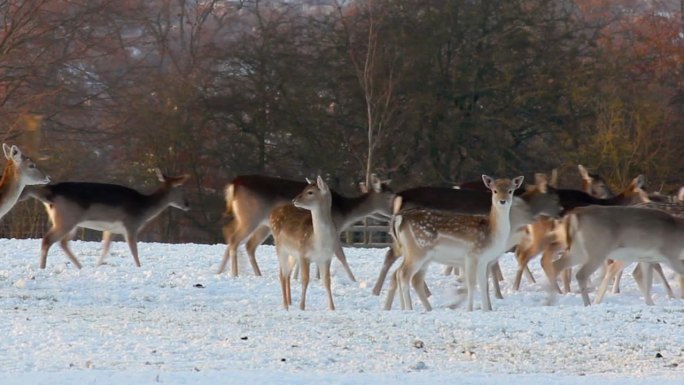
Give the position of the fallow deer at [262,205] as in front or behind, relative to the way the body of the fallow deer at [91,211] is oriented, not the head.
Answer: in front

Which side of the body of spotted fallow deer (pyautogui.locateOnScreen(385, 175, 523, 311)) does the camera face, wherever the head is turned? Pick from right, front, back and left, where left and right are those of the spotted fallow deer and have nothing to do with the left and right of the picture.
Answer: right

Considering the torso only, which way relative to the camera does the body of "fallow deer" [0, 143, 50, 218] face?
to the viewer's right

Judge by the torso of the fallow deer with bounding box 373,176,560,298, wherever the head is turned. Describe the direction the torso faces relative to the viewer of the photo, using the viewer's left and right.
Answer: facing to the right of the viewer

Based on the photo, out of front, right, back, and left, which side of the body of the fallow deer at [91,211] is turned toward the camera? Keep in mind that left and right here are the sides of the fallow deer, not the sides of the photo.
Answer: right

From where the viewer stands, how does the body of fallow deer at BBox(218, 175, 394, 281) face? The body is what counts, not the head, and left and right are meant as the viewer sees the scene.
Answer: facing to the right of the viewer

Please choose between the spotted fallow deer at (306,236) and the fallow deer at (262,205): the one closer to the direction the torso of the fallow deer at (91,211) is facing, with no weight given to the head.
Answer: the fallow deer

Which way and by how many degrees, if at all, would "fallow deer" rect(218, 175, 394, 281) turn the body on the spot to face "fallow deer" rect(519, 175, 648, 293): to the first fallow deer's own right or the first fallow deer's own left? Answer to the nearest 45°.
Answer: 0° — it already faces it
